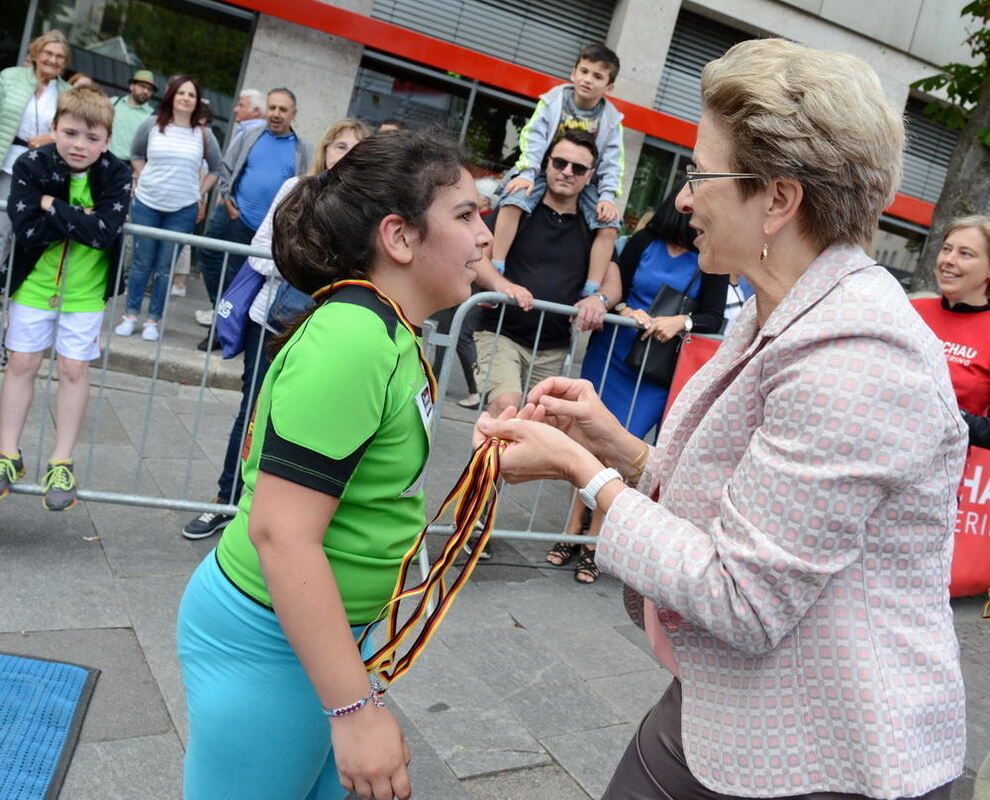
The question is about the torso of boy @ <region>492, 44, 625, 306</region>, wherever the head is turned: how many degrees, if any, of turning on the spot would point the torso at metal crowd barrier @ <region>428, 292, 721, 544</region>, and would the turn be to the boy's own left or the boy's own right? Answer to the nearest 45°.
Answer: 0° — they already face it

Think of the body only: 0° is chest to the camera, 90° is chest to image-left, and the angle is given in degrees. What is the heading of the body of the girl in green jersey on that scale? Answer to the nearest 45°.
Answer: approximately 270°

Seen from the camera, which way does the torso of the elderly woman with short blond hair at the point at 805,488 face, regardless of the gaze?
to the viewer's left

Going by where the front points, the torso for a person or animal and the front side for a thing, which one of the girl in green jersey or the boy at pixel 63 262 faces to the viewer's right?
the girl in green jersey

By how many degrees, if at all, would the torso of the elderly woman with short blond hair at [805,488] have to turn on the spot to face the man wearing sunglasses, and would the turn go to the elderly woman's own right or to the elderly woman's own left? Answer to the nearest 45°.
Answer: approximately 90° to the elderly woman's own right

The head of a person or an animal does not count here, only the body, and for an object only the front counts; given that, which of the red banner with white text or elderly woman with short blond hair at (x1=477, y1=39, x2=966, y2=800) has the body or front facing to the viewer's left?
the elderly woman with short blond hair

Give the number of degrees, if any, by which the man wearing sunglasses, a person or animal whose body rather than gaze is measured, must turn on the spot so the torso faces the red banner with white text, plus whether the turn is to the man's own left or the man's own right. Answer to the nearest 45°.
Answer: approximately 90° to the man's own left

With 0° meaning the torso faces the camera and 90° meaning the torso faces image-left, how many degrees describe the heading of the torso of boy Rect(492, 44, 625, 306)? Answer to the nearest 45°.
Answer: approximately 0°

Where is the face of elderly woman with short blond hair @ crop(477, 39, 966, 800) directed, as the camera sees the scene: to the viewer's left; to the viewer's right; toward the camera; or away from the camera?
to the viewer's left

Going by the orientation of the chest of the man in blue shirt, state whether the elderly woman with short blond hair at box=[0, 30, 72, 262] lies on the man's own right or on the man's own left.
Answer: on the man's own right

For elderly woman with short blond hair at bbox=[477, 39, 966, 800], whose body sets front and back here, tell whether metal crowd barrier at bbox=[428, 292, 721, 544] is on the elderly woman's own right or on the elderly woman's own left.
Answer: on the elderly woman's own right
